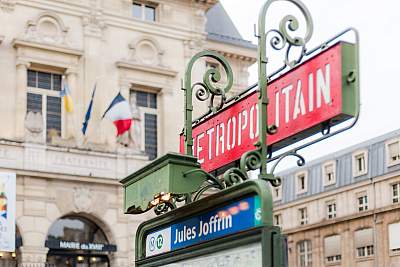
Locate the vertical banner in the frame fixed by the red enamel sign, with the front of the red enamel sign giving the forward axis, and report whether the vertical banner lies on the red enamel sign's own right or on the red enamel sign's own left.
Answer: on the red enamel sign's own right

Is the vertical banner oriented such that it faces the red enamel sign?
yes

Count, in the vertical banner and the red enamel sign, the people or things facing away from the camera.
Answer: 0

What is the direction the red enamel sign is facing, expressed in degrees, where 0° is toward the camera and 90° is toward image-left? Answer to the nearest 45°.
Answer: approximately 45°

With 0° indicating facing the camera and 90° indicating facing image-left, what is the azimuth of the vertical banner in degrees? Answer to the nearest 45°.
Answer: approximately 0°

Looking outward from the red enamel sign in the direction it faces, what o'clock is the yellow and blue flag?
The yellow and blue flag is roughly at 4 o'clock from the red enamel sign.

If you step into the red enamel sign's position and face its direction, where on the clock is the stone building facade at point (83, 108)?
The stone building facade is roughly at 4 o'clock from the red enamel sign.
